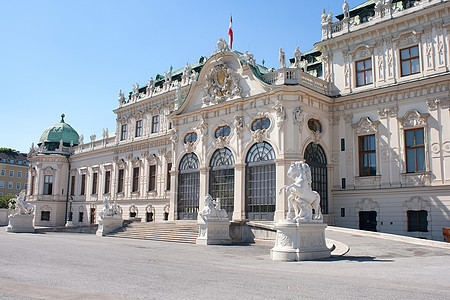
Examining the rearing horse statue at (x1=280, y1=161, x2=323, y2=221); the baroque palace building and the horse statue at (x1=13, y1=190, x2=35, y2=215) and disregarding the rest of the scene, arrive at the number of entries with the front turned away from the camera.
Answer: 0

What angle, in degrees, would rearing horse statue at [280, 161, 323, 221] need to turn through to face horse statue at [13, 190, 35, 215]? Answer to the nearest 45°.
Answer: approximately 90° to its right

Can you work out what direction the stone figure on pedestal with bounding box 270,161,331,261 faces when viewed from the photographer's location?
facing the viewer and to the left of the viewer

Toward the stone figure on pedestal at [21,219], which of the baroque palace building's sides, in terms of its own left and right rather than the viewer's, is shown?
right

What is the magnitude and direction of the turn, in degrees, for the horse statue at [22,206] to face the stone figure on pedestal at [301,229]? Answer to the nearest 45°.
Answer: approximately 90° to its left

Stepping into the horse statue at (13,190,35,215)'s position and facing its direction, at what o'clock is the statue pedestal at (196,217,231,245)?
The statue pedestal is roughly at 8 o'clock from the horse statue.

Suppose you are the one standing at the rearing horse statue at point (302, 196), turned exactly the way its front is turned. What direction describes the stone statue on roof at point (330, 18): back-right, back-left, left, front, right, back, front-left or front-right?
back-right

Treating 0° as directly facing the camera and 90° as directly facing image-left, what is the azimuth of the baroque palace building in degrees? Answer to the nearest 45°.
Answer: approximately 45°

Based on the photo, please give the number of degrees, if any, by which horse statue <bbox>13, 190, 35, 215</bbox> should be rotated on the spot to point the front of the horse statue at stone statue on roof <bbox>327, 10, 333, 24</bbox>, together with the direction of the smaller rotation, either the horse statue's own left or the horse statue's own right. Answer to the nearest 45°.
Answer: approximately 135° to the horse statue's own left
